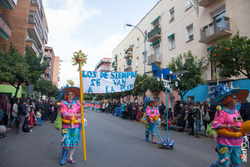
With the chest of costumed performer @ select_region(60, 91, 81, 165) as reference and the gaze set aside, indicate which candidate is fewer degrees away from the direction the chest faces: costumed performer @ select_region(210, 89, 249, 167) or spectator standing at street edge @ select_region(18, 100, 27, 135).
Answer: the costumed performer

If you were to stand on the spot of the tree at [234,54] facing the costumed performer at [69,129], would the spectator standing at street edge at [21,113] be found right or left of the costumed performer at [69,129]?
right

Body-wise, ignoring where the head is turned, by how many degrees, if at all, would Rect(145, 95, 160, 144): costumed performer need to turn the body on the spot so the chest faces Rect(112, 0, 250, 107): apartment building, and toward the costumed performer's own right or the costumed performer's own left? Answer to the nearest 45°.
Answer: approximately 135° to the costumed performer's own left

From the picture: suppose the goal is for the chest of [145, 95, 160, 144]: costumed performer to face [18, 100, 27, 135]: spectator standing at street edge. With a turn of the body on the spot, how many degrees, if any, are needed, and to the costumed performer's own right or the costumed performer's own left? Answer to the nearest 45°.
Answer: approximately 135° to the costumed performer's own right

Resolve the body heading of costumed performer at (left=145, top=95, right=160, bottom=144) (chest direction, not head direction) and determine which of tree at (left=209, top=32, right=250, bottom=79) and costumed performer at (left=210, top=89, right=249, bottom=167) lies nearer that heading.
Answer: the costumed performer

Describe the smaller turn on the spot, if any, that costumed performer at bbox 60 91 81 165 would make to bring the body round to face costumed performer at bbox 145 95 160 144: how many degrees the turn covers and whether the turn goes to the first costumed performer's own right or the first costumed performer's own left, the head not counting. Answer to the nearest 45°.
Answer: approximately 135° to the first costumed performer's own left

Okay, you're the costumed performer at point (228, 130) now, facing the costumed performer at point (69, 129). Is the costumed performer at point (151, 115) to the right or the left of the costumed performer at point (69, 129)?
right

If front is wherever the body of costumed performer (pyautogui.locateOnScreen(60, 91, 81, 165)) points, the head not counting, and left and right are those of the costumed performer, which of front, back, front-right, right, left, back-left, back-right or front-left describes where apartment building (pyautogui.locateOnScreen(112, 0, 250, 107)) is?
back-left
